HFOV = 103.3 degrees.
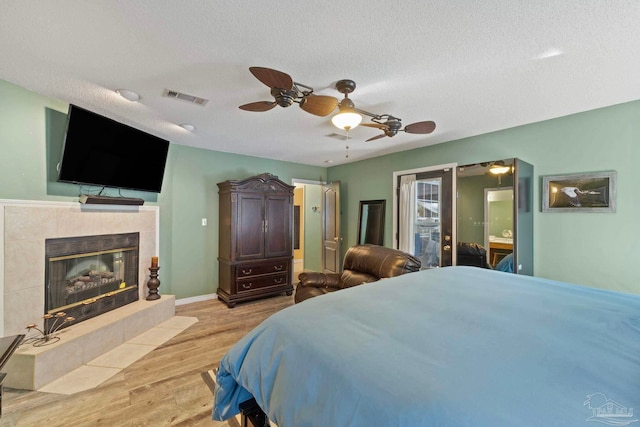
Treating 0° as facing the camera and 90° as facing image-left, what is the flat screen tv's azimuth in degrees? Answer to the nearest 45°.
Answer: approximately 315°

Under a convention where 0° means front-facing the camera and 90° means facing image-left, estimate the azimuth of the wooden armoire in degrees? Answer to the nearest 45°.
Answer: approximately 315°

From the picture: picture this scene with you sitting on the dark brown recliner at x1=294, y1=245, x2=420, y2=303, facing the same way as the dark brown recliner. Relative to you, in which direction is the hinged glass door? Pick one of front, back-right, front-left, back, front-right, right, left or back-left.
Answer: back

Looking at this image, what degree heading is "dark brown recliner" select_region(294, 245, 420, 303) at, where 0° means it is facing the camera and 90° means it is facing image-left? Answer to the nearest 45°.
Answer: approximately 45°

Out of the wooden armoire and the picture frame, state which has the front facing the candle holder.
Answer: the picture frame

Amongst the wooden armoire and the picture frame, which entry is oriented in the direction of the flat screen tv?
the picture frame

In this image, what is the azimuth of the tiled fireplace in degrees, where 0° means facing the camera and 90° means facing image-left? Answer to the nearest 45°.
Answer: approximately 315°

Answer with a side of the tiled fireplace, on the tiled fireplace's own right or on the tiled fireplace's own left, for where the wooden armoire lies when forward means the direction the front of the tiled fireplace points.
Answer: on the tiled fireplace's own left

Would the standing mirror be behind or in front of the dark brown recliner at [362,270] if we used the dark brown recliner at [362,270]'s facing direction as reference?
behind

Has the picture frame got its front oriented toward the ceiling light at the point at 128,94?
yes

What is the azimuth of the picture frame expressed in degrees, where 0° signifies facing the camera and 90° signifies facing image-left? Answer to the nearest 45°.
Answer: approximately 45°
